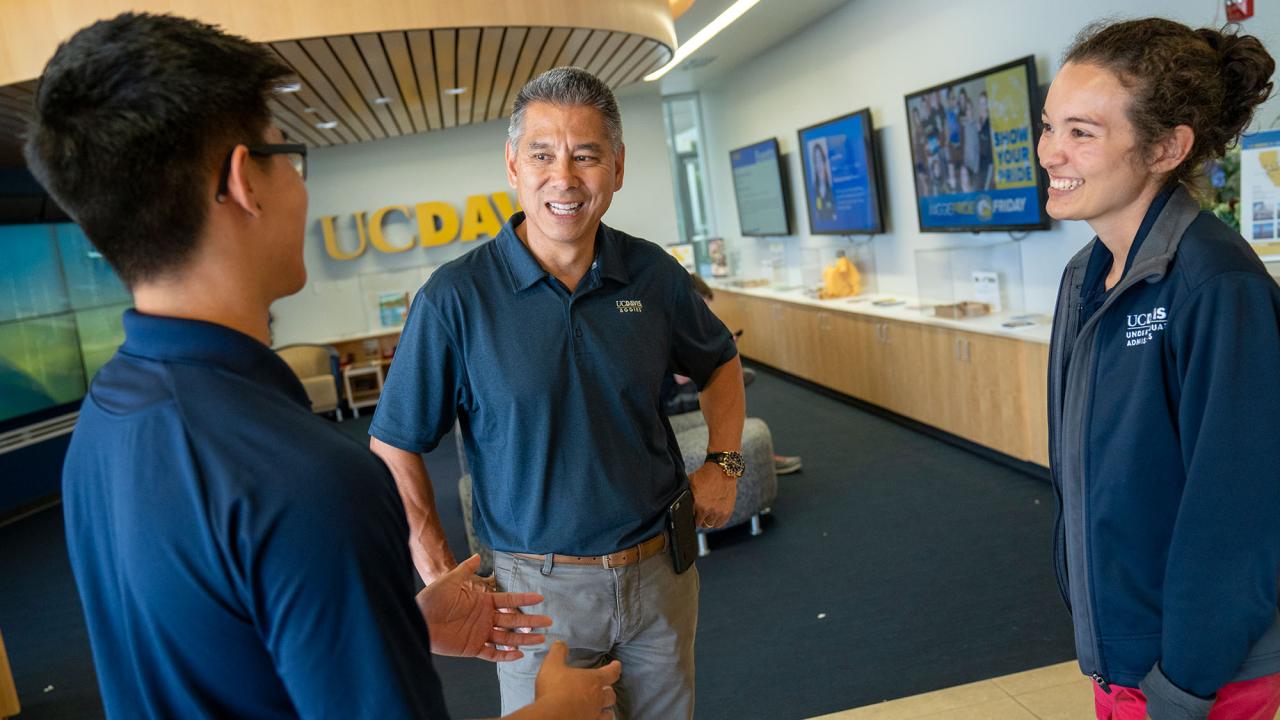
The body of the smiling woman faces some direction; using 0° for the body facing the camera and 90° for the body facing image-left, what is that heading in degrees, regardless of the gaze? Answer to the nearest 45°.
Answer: approximately 45°

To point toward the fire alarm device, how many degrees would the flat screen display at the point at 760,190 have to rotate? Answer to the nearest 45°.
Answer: approximately 45° to its left

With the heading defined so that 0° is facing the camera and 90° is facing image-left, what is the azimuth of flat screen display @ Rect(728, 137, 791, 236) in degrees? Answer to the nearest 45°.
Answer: approximately 45°

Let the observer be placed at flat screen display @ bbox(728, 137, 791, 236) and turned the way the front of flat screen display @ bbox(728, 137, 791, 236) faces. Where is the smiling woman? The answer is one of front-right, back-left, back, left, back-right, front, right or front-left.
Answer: front-left

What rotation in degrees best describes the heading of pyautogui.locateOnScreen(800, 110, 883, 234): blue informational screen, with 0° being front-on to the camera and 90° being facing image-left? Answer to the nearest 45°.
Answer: approximately 45°

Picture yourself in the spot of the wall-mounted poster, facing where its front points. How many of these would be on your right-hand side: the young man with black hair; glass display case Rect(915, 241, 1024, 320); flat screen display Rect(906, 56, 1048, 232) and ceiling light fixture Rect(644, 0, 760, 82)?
3

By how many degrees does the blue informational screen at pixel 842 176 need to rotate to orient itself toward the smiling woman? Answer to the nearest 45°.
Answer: approximately 45° to its left

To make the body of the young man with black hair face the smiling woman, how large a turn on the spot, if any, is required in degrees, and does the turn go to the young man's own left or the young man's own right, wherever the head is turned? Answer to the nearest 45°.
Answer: approximately 45° to the young man's own right

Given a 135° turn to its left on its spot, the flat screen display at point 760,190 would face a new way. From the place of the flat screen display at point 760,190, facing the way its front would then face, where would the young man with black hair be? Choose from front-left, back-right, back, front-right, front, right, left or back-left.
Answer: right

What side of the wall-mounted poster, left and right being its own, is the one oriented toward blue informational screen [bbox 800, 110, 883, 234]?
right

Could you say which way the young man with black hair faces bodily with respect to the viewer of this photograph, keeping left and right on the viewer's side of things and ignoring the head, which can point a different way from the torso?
facing away from the viewer and to the right of the viewer
